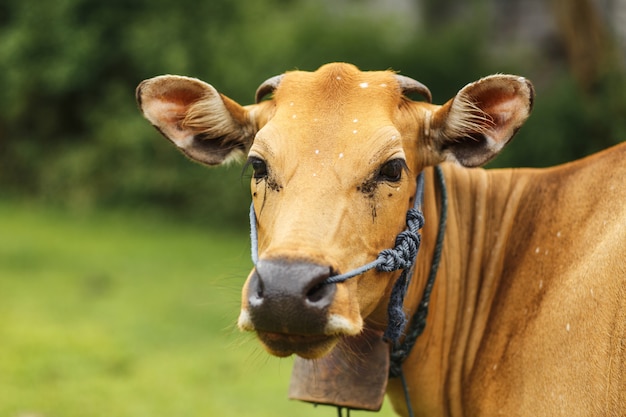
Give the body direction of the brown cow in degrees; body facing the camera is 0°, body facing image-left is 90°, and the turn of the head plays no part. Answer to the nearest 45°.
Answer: approximately 45°

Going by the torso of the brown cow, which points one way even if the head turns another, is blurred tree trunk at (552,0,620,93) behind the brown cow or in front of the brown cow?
behind
